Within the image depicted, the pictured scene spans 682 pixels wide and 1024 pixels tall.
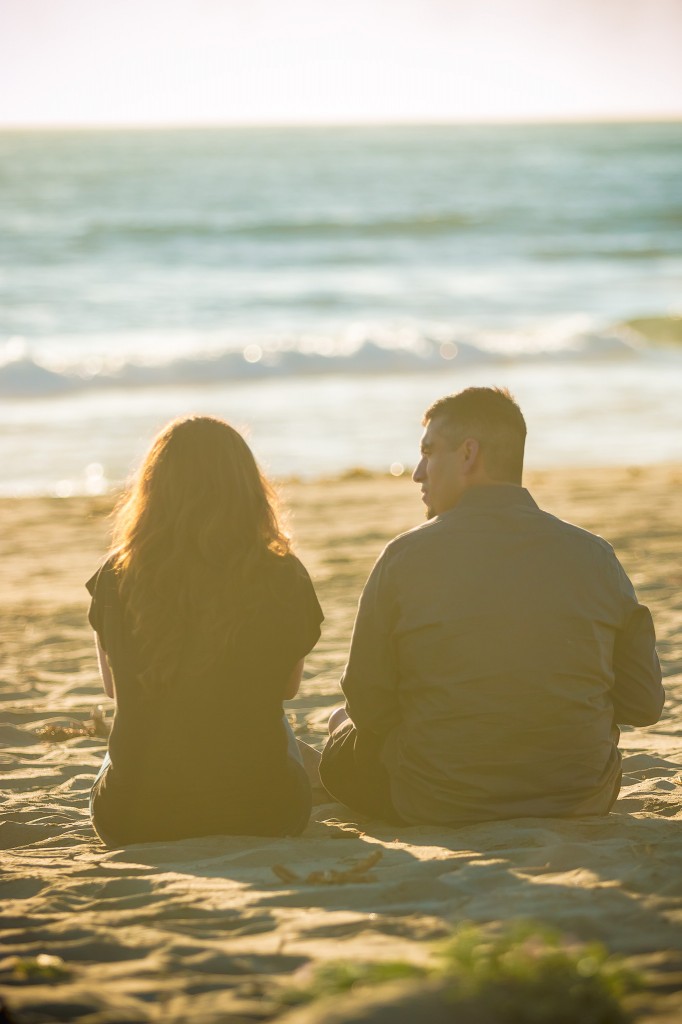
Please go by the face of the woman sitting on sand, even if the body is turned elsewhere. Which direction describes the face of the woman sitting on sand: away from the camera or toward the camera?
away from the camera

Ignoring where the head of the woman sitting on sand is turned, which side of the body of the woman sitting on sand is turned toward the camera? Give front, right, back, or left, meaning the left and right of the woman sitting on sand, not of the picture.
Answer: back

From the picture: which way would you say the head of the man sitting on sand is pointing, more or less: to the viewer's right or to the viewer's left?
to the viewer's left

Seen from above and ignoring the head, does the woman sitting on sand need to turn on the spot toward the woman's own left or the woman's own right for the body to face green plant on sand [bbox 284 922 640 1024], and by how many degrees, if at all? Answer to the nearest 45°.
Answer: approximately 180°
